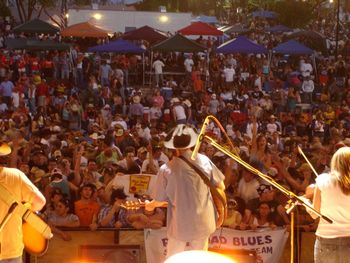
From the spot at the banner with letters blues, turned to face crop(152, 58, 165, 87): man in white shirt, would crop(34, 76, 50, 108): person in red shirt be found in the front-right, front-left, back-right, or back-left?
front-left

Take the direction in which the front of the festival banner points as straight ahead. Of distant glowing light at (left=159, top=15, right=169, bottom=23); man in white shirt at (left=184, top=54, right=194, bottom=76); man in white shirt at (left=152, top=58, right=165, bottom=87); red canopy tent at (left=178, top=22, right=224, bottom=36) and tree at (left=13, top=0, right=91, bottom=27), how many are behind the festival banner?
5

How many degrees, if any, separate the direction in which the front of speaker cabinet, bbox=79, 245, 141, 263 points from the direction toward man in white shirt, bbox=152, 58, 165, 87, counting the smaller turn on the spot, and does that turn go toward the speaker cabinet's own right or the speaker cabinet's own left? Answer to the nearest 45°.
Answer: approximately 180°

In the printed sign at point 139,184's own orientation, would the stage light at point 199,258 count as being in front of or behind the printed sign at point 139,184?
in front

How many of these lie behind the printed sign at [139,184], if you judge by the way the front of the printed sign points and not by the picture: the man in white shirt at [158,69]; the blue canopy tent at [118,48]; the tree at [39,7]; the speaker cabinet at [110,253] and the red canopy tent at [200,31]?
4

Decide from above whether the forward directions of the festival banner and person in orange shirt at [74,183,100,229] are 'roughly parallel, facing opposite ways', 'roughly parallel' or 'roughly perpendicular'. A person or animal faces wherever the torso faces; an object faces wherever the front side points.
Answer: roughly parallel

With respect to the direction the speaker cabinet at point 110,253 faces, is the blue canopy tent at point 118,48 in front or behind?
behind

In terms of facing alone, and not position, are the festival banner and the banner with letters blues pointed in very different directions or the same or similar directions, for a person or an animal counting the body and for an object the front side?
same or similar directions

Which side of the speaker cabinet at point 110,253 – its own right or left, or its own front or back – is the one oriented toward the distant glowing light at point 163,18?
back

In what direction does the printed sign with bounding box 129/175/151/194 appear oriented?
toward the camera

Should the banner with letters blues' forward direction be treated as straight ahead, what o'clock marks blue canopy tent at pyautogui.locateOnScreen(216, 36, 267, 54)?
The blue canopy tent is roughly at 6 o'clock from the banner with letters blues.

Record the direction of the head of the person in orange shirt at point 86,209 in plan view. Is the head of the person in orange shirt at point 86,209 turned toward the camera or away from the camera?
toward the camera

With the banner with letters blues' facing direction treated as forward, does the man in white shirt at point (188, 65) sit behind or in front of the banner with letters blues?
behind

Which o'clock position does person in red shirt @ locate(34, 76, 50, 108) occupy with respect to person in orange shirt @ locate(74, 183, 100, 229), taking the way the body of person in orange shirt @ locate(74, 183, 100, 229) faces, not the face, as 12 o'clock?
person in red shirt @ locate(34, 76, 50, 108) is roughly at 6 o'clock from person in orange shirt @ locate(74, 183, 100, 229).

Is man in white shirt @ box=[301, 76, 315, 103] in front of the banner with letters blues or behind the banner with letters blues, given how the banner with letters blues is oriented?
behind

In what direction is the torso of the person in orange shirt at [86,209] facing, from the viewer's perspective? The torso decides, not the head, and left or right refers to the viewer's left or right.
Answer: facing the viewer

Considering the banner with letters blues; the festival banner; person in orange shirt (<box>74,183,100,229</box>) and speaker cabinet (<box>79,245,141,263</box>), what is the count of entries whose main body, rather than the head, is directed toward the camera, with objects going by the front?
4

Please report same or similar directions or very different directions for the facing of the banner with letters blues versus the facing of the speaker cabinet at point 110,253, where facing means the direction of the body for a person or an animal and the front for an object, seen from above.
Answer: same or similar directions
